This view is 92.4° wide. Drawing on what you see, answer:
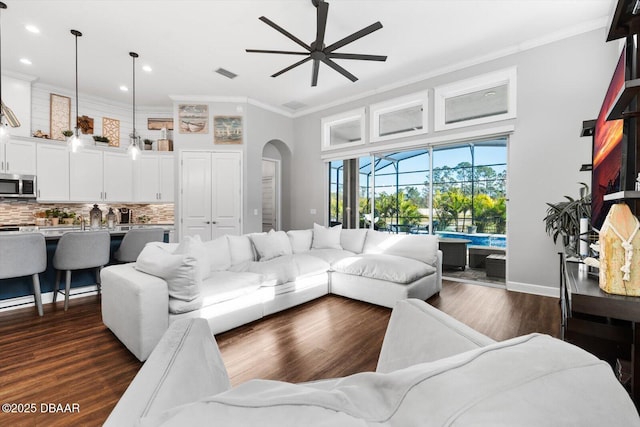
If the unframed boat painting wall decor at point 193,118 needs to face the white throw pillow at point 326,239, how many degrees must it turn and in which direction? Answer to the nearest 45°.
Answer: approximately 45° to its left

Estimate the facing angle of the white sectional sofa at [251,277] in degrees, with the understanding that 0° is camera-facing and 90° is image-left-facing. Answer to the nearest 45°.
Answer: approximately 315°

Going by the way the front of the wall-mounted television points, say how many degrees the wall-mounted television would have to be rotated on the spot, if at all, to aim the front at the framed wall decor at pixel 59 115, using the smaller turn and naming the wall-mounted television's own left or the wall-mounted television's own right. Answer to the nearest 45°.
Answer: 0° — it already faces it

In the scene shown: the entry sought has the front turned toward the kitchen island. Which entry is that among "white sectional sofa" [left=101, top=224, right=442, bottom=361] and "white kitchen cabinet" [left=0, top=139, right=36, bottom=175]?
the white kitchen cabinet

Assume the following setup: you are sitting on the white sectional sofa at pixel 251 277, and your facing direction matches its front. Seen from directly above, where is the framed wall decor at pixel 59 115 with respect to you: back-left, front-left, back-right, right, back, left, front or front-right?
back

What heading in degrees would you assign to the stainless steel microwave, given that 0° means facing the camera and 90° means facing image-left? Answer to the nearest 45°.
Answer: approximately 0°

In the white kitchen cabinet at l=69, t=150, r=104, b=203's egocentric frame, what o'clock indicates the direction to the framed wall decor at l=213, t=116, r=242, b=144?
The framed wall decor is roughly at 10 o'clock from the white kitchen cabinet.

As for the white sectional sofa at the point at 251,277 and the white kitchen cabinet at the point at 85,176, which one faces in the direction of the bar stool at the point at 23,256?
the white kitchen cabinet

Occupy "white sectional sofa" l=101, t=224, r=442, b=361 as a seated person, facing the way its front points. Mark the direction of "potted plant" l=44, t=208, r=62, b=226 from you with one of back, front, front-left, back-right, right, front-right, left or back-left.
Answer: back

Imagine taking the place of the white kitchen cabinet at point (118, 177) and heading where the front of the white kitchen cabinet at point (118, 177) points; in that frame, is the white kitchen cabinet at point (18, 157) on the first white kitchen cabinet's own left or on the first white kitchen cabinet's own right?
on the first white kitchen cabinet's own right

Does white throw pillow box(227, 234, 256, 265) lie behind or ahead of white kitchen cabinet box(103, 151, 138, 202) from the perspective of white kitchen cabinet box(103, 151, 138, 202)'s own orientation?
ahead

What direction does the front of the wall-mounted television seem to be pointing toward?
to the viewer's left

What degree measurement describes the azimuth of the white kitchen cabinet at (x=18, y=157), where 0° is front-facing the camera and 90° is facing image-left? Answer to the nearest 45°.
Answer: approximately 0°

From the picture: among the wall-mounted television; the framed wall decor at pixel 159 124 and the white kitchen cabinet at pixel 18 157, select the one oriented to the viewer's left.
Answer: the wall-mounted television
